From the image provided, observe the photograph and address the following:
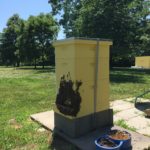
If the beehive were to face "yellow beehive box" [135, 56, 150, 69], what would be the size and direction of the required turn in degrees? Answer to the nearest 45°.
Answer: approximately 135° to its right

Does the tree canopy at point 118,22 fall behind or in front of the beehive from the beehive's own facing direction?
behind

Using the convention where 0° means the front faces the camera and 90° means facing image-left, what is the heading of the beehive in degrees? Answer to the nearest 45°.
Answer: approximately 45°

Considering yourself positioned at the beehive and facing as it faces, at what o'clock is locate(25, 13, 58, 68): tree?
The tree is roughly at 4 o'clock from the beehive.
